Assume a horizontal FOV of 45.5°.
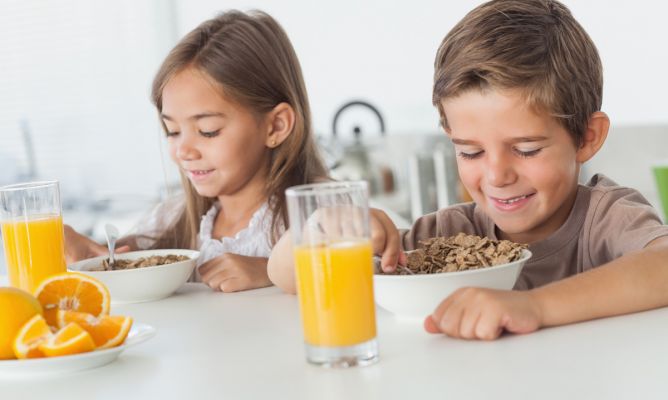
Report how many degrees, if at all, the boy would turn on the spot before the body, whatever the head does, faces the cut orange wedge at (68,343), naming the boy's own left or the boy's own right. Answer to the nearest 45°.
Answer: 0° — they already face it

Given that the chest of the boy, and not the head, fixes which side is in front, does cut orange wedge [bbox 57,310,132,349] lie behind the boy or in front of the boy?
in front

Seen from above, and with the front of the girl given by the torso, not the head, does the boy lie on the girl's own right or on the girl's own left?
on the girl's own left

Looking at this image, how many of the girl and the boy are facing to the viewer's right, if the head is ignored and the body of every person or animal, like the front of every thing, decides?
0

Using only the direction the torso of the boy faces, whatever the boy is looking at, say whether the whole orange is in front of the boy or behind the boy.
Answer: in front
